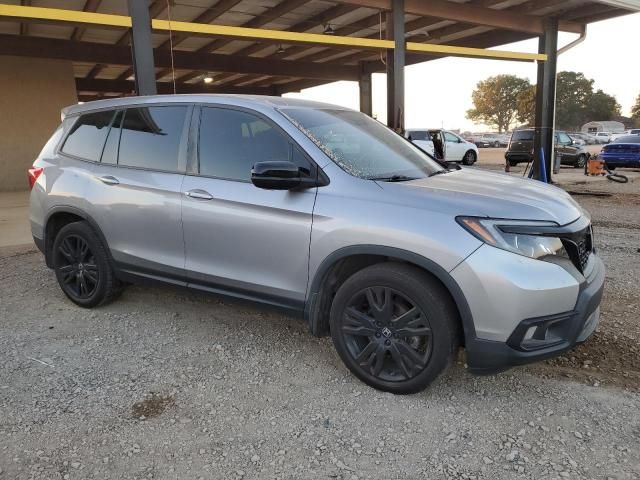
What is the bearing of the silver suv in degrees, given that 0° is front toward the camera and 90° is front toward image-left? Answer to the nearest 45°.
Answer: approximately 315°

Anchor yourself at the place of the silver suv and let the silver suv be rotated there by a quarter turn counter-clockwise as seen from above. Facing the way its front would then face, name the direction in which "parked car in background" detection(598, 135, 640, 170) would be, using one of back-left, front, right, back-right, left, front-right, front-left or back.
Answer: front

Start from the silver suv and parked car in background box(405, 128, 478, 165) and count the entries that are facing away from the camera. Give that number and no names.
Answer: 0

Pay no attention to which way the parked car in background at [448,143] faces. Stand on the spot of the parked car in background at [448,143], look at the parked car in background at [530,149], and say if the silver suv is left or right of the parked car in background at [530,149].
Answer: right

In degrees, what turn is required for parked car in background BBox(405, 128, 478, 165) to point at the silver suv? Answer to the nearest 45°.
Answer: approximately 90° to its right

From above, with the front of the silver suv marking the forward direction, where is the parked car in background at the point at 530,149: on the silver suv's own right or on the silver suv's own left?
on the silver suv's own left

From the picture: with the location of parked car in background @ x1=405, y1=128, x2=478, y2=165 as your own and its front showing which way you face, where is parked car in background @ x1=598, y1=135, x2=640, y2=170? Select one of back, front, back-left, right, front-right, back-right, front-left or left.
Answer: front-right

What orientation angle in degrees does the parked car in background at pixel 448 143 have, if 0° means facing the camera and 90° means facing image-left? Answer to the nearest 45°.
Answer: approximately 270°

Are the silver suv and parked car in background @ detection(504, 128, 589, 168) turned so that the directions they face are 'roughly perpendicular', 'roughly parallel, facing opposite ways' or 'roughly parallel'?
roughly perpendicular
